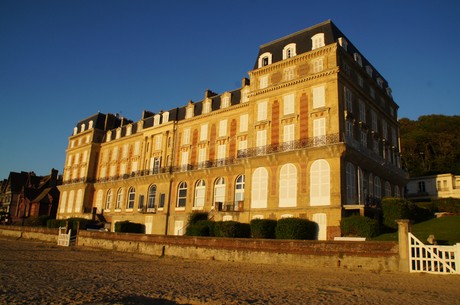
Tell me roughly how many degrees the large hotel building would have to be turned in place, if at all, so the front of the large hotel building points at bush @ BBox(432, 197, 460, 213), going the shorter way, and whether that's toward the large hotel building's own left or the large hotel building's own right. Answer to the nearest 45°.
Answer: approximately 135° to the large hotel building's own left

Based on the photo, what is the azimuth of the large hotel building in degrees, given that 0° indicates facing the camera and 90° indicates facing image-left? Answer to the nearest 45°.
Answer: approximately 45°

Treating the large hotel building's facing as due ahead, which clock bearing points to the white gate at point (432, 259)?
The white gate is roughly at 10 o'clock from the large hotel building.
